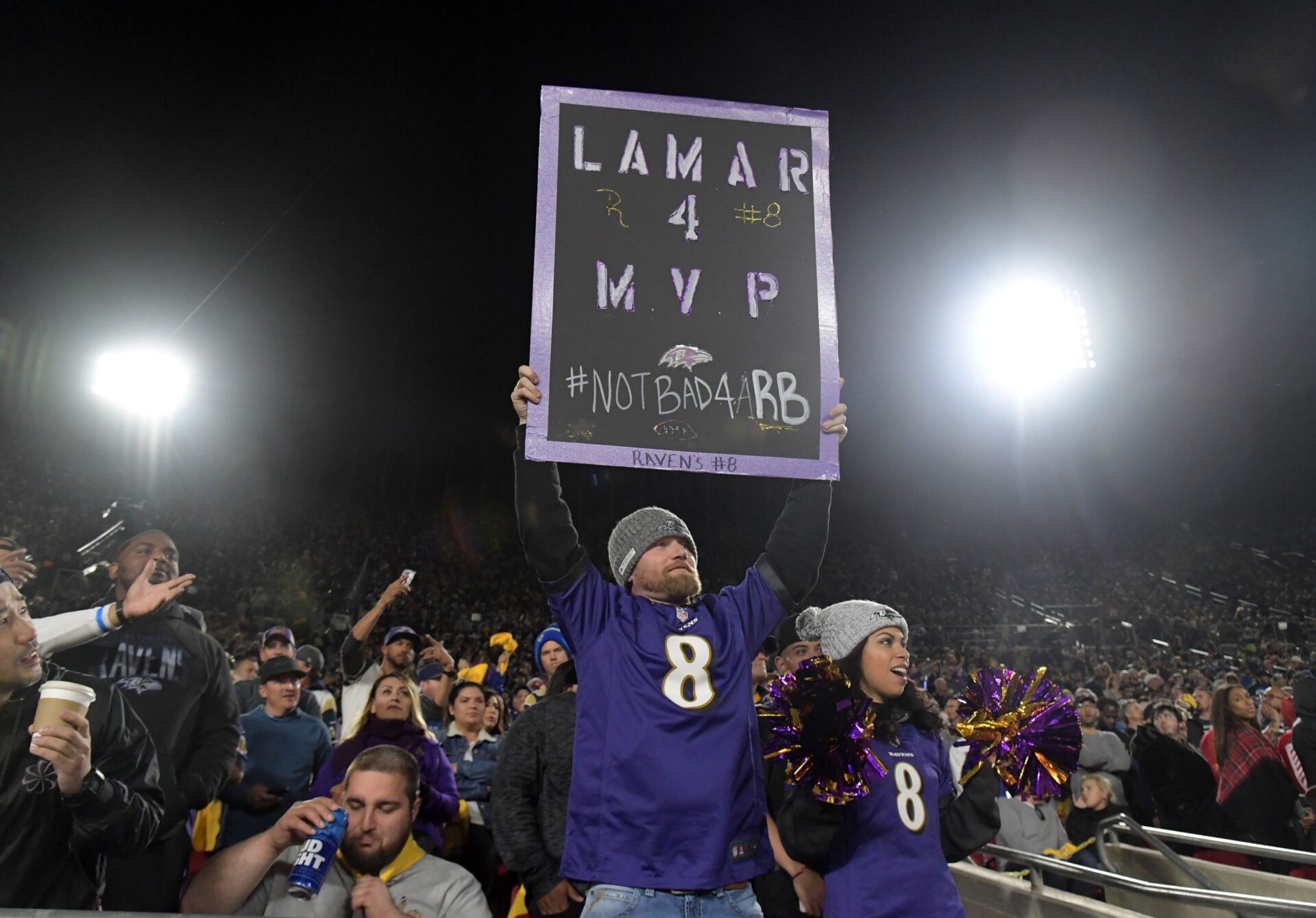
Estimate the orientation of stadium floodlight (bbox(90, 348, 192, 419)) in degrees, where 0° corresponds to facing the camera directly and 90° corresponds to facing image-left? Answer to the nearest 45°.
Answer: approximately 0°

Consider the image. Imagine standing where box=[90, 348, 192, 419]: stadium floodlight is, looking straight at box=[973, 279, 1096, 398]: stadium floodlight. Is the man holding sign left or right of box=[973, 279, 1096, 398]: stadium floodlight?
right

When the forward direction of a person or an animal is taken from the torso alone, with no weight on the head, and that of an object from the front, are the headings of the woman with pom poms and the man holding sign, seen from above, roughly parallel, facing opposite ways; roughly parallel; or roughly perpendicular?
roughly parallel

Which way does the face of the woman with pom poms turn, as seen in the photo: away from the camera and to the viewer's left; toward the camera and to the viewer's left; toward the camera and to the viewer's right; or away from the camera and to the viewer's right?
toward the camera and to the viewer's right

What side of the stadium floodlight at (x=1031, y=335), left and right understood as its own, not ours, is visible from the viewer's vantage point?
front

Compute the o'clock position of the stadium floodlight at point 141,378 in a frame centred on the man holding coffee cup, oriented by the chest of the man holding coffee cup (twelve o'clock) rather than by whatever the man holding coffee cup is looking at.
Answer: The stadium floodlight is roughly at 6 o'clock from the man holding coffee cup.

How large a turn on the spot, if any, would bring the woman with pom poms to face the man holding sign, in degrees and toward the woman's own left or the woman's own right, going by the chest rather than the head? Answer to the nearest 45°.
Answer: approximately 90° to the woman's own right

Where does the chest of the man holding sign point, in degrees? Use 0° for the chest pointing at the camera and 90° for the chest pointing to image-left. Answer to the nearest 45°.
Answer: approximately 315°

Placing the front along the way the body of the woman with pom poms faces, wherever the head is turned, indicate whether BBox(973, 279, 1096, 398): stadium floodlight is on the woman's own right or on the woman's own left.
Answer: on the woman's own left

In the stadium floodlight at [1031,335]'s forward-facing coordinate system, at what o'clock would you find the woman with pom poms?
The woman with pom poms is roughly at 12 o'clock from the stadium floodlight.

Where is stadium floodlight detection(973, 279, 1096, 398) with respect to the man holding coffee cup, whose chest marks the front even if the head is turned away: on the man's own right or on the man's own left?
on the man's own left

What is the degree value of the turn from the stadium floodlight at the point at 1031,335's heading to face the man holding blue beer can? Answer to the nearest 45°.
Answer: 0° — it already faces them

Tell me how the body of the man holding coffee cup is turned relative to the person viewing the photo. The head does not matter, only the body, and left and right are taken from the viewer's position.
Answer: facing the viewer

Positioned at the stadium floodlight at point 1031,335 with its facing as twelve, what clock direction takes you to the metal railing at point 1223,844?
The metal railing is roughly at 12 o'clock from the stadium floodlight.

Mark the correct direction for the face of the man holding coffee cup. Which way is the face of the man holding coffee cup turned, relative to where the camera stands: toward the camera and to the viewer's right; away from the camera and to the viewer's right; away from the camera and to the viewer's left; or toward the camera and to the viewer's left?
toward the camera and to the viewer's right

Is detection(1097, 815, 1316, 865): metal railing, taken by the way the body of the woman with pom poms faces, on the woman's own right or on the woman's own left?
on the woman's own left
